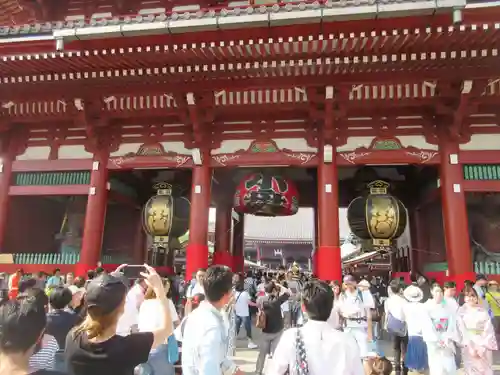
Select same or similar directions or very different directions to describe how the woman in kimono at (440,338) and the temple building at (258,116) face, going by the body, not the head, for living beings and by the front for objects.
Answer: same or similar directions

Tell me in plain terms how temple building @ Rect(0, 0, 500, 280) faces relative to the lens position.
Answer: facing the viewer

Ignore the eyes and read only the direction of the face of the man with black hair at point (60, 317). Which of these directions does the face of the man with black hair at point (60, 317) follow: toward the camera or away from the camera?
away from the camera

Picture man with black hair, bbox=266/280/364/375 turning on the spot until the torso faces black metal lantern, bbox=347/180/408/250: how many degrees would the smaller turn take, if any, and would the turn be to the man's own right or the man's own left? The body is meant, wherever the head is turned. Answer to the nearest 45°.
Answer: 0° — they already face it

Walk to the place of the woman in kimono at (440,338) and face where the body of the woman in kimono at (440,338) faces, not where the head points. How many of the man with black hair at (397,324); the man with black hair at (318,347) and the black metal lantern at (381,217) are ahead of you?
1

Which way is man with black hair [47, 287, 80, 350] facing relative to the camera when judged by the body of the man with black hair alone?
away from the camera

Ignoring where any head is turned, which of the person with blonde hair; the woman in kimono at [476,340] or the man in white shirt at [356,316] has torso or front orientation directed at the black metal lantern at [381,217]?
the person with blonde hair

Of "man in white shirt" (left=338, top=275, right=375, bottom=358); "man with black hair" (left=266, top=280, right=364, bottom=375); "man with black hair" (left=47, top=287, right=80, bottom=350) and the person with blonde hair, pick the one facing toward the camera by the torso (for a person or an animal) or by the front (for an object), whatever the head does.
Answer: the man in white shirt

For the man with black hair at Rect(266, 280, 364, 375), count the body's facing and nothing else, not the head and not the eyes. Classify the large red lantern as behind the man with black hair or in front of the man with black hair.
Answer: in front

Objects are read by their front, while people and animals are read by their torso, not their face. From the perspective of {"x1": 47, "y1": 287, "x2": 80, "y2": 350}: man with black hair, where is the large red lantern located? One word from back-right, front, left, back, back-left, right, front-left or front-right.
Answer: front-right

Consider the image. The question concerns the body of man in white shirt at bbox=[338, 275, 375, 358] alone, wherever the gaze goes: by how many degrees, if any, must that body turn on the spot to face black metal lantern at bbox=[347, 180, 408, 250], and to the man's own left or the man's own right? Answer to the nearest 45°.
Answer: approximately 180°

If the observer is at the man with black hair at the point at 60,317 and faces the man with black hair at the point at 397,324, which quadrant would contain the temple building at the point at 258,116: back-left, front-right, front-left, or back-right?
front-left

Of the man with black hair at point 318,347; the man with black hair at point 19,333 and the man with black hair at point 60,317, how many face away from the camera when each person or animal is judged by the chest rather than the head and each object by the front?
3

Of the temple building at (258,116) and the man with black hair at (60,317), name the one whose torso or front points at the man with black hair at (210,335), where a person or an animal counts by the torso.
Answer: the temple building

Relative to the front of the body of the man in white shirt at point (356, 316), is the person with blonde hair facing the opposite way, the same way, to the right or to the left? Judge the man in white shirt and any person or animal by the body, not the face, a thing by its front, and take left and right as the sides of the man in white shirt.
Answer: the opposite way

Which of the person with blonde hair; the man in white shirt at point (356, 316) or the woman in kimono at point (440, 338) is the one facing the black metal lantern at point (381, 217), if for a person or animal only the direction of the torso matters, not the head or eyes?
the person with blonde hair

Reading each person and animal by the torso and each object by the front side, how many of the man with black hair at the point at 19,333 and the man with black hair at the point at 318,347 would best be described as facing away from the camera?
2

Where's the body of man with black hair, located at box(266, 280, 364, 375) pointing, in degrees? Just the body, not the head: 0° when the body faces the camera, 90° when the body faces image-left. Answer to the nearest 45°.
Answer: approximately 180°

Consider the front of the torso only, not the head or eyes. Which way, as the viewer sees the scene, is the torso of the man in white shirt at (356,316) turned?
toward the camera

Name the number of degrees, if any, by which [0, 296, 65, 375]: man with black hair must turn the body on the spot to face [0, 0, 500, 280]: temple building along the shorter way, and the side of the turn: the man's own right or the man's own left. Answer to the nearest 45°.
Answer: approximately 45° to the man's own right

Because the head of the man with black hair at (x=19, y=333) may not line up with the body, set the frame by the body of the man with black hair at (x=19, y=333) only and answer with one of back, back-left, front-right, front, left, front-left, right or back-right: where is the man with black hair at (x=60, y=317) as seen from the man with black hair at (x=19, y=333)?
front
